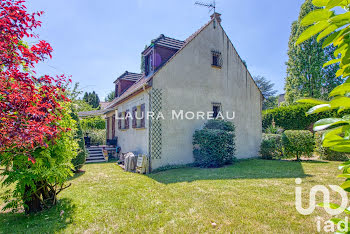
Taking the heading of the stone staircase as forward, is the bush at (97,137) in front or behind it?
behind

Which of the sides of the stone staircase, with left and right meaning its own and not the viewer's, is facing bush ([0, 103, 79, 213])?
front

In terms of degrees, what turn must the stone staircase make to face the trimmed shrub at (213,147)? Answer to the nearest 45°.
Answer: approximately 45° to its left

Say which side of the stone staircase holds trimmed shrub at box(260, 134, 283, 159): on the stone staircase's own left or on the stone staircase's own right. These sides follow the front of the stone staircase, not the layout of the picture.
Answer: on the stone staircase's own left

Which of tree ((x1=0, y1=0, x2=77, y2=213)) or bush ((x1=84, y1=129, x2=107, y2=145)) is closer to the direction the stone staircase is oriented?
the tree

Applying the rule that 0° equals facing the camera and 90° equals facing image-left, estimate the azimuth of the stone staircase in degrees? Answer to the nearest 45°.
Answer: approximately 0°

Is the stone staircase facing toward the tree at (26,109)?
yes

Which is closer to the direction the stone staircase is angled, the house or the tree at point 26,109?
the tree
